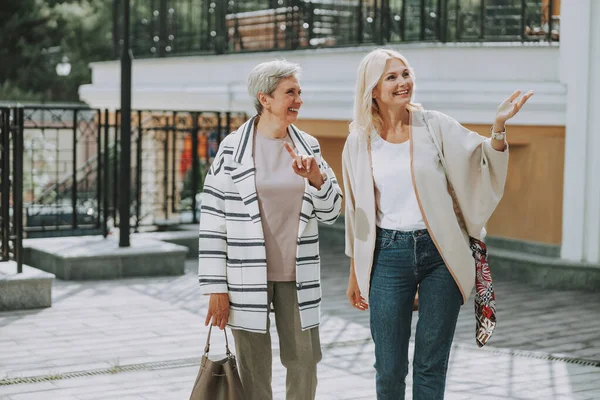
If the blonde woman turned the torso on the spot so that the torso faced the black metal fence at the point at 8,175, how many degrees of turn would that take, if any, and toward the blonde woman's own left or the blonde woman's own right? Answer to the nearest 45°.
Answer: approximately 135° to the blonde woman's own right

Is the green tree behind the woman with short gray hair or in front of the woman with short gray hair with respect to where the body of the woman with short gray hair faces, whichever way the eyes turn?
behind

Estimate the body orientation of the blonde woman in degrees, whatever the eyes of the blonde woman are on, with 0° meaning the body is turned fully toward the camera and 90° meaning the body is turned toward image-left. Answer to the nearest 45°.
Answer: approximately 0°

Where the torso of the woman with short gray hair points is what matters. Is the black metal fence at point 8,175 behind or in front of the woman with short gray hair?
behind

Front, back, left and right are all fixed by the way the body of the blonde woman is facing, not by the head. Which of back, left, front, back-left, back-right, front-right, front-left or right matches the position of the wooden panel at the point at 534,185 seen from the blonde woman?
back

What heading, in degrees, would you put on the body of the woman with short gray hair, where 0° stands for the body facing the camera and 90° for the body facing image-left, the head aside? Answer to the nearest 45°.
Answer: approximately 315°

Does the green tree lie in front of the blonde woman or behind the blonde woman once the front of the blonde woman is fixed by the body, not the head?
behind

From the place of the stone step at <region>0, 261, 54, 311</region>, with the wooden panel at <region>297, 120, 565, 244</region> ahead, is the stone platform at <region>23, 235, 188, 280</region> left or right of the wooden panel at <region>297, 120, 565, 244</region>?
left

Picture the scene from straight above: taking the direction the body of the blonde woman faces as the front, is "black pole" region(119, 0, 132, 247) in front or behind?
behind
